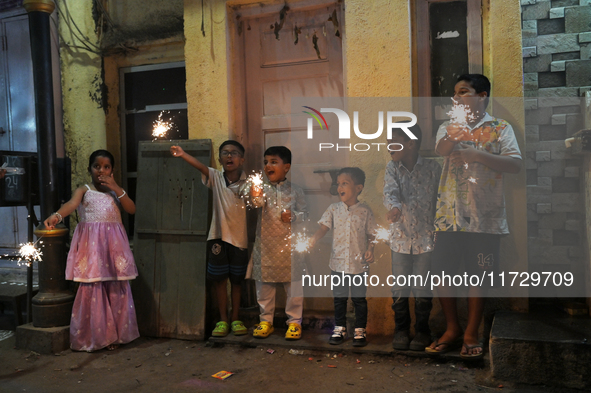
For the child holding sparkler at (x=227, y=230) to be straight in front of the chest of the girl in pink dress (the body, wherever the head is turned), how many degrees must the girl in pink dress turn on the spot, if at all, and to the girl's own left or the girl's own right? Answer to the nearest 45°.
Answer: approximately 90° to the girl's own left

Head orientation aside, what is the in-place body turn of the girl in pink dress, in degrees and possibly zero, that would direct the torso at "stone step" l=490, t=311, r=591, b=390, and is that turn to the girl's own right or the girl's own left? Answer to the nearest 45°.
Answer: approximately 45° to the girl's own left

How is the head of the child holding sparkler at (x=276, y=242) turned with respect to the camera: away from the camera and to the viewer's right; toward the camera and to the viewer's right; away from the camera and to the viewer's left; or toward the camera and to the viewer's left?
toward the camera and to the viewer's left

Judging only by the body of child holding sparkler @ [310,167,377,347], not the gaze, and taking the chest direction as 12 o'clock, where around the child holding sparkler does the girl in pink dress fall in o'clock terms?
The girl in pink dress is roughly at 3 o'clock from the child holding sparkler.

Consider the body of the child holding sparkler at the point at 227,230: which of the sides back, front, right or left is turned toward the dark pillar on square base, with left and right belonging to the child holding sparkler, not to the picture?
right

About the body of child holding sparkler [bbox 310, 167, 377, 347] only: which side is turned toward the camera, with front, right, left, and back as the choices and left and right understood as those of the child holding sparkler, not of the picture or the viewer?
front

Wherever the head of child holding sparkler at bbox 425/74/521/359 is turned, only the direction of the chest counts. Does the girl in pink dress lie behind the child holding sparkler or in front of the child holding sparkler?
in front

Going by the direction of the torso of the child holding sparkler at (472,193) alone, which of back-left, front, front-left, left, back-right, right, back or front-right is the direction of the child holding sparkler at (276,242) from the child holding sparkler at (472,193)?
front-right

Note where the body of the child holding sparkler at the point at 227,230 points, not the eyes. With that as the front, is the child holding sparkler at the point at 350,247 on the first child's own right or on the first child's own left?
on the first child's own left

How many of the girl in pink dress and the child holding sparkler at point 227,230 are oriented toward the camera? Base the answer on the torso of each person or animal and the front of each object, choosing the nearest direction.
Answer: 2

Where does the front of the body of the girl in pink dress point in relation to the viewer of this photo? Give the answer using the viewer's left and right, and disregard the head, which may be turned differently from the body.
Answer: facing the viewer

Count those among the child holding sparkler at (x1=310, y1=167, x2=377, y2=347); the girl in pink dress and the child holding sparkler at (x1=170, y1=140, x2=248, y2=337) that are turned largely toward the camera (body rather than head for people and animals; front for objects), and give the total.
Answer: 3

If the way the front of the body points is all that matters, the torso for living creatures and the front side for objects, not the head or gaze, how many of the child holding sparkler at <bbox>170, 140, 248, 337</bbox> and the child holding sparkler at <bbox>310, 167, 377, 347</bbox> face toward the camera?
2
